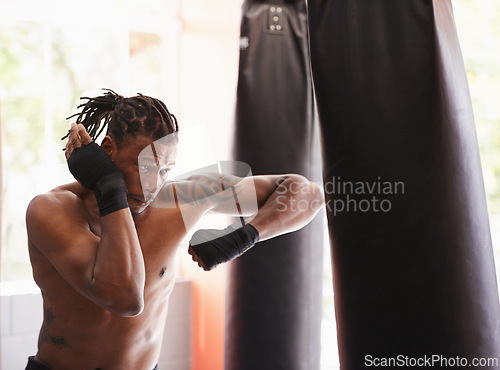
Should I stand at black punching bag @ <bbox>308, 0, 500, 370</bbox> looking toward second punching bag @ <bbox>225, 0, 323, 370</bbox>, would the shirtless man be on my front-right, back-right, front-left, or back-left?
front-left

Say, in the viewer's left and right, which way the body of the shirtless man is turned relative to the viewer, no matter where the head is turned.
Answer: facing the viewer and to the right of the viewer

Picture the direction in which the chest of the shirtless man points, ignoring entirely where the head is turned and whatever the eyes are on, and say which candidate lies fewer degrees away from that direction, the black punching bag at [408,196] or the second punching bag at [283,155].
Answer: the black punching bag

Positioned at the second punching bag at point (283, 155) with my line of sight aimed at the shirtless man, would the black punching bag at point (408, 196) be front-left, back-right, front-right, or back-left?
front-left

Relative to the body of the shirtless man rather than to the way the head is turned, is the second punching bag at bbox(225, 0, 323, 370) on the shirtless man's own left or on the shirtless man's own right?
on the shirtless man's own left

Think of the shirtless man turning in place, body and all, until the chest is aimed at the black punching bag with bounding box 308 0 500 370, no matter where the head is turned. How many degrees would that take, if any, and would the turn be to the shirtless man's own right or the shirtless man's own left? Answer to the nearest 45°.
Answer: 0° — they already face it
